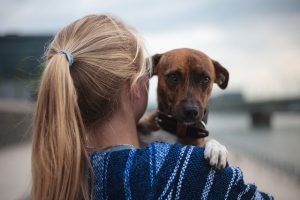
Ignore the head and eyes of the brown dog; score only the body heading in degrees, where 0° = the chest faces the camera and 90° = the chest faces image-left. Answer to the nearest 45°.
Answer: approximately 0°
